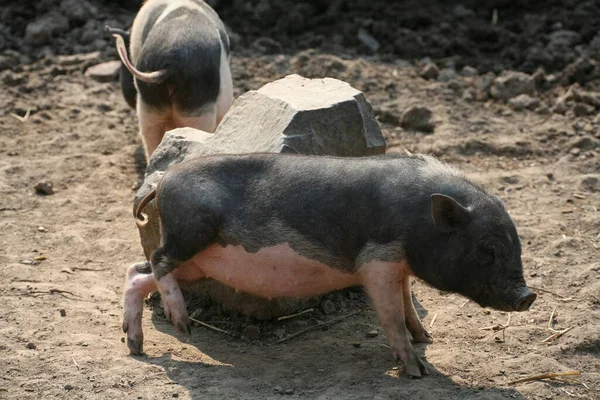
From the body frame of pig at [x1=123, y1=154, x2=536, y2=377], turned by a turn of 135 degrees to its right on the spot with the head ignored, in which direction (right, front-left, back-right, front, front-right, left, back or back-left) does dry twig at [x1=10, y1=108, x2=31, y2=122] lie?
right

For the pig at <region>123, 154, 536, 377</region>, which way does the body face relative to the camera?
to the viewer's right

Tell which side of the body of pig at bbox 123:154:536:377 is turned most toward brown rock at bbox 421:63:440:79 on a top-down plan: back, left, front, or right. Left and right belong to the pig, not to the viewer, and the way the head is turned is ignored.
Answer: left

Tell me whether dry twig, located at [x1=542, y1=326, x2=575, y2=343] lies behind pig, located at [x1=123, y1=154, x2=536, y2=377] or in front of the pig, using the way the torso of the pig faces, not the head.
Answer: in front

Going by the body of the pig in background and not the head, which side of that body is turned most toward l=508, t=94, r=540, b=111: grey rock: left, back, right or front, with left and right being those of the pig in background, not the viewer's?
right

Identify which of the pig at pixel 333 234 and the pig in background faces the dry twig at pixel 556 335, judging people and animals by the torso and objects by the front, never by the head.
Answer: the pig

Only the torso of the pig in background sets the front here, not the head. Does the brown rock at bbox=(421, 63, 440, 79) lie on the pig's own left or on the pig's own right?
on the pig's own right

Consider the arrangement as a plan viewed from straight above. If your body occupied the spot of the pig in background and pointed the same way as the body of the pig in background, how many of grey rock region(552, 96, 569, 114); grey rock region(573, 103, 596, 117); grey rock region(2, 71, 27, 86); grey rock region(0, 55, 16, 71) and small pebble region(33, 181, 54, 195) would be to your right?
2

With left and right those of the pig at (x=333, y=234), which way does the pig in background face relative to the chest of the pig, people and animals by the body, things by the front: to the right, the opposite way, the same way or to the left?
to the left

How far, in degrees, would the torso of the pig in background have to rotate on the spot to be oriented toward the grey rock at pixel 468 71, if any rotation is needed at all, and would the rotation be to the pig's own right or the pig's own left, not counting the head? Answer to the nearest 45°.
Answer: approximately 45° to the pig's own right

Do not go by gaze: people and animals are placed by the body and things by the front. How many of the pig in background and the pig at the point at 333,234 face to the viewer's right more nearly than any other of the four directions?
1

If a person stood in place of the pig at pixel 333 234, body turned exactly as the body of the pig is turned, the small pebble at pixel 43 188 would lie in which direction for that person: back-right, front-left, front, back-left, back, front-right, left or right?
back-left

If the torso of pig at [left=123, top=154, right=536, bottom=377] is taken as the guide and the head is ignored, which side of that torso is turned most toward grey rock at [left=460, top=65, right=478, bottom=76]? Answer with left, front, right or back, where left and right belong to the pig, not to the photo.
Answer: left

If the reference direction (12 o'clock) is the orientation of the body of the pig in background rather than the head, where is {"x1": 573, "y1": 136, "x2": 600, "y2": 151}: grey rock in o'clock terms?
The grey rock is roughly at 3 o'clock from the pig in background.

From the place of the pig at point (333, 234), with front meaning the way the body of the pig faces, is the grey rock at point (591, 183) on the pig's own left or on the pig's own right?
on the pig's own left

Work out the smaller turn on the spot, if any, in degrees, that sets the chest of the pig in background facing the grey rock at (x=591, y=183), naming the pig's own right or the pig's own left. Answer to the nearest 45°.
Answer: approximately 90° to the pig's own right

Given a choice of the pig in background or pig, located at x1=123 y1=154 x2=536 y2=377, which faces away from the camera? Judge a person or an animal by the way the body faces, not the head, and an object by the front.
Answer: the pig in background

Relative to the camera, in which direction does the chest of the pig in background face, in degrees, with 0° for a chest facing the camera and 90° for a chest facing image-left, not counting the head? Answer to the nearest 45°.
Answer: approximately 180°
